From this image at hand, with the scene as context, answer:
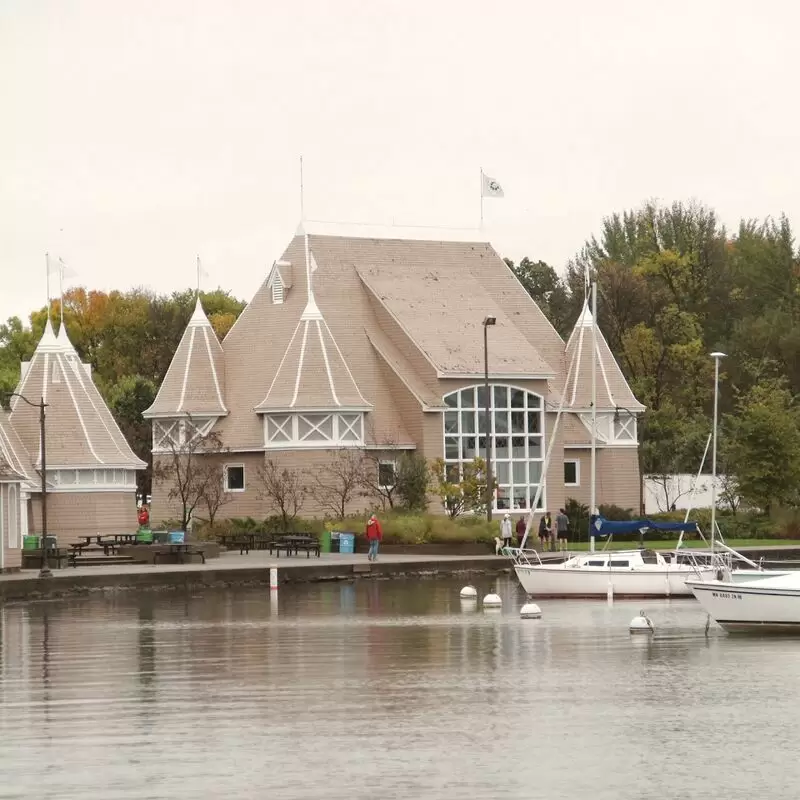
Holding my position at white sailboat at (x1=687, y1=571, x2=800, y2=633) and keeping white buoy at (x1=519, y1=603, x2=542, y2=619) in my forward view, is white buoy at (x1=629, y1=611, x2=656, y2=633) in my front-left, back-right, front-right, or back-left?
front-left

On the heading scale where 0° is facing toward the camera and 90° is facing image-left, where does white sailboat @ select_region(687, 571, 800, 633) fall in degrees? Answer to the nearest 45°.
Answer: approximately 90°

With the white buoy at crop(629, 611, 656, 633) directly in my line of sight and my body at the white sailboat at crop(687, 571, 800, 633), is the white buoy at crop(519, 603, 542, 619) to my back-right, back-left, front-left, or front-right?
front-right

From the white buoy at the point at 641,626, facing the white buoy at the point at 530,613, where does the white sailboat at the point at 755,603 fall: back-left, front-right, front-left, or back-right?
back-right

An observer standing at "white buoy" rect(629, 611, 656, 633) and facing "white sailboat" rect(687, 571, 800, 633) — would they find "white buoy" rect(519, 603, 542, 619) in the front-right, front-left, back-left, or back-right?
back-left

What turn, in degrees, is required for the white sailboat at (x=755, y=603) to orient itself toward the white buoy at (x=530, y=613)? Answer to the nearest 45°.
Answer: approximately 45° to its right

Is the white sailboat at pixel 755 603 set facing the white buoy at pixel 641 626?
yes
